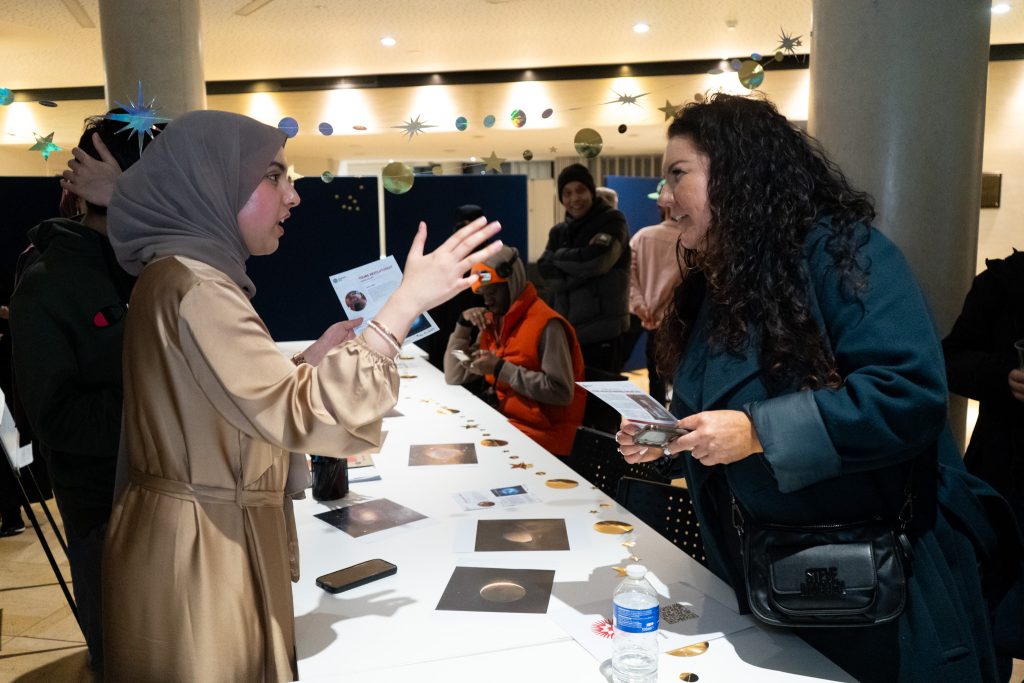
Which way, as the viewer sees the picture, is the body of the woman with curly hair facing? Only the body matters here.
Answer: to the viewer's left

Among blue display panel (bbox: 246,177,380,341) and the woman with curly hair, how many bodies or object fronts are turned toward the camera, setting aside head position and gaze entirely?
1

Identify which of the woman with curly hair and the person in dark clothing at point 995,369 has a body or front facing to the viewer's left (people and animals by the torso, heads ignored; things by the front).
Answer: the woman with curly hair

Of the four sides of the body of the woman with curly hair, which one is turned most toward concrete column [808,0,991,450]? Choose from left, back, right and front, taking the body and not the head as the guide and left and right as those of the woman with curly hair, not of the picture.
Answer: right

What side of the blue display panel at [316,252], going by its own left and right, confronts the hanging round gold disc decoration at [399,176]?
front

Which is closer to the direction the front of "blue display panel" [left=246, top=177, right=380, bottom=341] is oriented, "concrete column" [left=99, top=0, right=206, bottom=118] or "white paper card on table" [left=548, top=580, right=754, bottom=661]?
the white paper card on table

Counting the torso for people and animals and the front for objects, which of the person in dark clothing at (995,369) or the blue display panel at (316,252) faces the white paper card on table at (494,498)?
the blue display panel

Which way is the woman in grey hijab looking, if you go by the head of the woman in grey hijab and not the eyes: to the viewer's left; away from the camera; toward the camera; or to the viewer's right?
to the viewer's right
